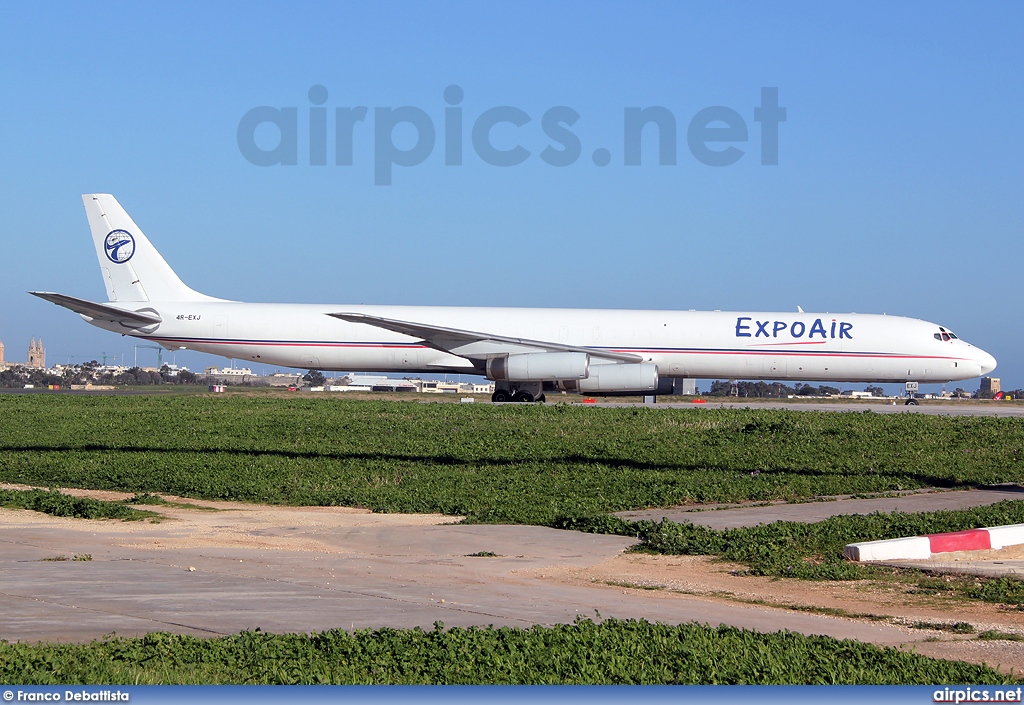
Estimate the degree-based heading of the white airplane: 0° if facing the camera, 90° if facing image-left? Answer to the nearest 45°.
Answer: approximately 270°

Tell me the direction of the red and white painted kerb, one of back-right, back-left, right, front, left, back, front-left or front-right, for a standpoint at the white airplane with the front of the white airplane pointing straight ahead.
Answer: right
